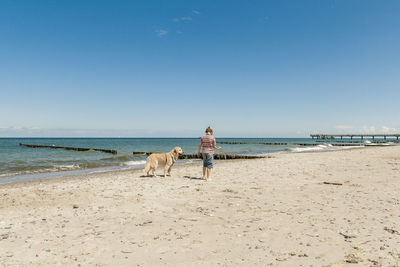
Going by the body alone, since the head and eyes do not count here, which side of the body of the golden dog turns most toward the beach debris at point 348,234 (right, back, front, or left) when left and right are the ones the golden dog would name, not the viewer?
right

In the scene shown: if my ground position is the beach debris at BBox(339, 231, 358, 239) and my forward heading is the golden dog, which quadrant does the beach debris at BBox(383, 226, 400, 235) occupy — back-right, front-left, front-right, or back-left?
back-right

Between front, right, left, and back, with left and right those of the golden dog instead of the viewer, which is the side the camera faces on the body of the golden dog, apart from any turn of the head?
right

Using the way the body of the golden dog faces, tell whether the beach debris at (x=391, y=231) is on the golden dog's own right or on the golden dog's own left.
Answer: on the golden dog's own right

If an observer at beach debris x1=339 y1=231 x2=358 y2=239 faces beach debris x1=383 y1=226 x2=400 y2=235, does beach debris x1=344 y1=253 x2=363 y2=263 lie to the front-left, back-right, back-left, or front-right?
back-right

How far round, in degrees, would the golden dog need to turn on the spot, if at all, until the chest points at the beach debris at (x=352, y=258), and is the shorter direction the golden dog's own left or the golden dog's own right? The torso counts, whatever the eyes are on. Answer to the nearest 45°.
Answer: approximately 90° to the golden dog's own right
